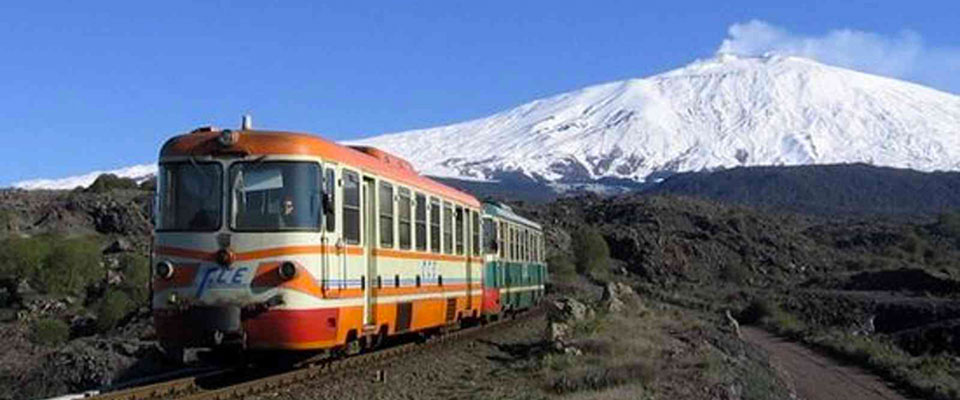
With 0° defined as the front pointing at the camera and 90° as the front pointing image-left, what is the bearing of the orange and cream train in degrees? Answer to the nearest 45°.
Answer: approximately 45°

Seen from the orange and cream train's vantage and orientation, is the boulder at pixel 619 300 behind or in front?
behind

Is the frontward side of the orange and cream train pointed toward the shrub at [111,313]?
no

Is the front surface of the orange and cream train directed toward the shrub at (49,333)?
no

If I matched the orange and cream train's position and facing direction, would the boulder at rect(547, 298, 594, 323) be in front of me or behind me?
behind
